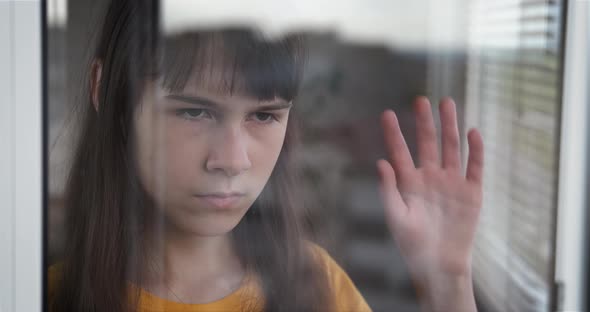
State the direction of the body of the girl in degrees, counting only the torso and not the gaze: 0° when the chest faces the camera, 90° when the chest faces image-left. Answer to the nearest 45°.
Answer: approximately 315°
